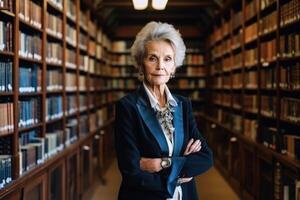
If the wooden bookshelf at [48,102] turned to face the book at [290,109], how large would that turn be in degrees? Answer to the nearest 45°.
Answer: approximately 45° to its left

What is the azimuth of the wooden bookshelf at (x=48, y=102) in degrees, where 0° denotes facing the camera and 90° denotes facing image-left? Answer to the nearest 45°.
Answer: approximately 315°

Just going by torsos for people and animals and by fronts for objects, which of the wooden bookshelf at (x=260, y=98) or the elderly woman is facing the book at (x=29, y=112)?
the wooden bookshelf

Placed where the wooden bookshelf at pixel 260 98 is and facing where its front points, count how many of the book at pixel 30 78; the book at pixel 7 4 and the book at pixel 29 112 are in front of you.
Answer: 3

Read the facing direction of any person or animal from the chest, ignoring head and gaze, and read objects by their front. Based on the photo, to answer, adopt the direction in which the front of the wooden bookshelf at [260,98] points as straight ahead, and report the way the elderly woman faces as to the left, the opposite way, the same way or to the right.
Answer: to the left

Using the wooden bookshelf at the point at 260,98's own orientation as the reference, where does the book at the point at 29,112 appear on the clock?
The book is roughly at 12 o'clock from the wooden bookshelf.

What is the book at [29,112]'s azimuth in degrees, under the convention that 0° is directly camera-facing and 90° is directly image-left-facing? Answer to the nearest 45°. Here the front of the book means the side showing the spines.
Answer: approximately 315°
